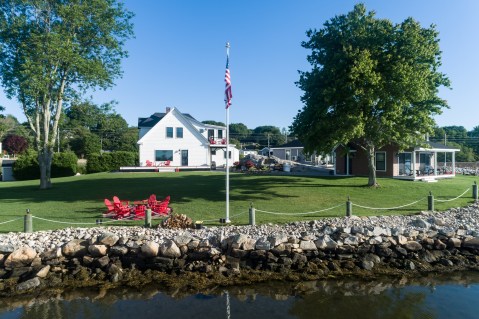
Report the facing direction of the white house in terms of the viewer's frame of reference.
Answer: facing the viewer

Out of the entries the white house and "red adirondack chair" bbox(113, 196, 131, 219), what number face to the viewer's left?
0

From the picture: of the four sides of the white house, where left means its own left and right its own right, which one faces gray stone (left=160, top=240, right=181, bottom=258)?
front

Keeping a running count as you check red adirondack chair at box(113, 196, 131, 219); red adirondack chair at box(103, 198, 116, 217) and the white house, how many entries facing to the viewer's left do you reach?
0

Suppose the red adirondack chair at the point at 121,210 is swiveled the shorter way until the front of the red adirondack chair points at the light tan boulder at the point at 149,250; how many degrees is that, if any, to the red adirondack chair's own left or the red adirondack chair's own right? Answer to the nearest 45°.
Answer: approximately 45° to the red adirondack chair's own right

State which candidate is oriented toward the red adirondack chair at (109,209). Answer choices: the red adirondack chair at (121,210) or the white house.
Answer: the white house

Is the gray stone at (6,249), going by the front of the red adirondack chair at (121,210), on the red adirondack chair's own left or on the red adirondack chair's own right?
on the red adirondack chair's own right

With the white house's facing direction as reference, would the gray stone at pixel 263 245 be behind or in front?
in front

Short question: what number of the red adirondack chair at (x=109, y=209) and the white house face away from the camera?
0

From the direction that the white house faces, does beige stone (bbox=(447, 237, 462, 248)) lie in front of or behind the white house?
in front

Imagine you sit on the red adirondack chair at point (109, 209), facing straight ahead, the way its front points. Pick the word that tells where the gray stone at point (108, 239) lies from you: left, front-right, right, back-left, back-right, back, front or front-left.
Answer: front-right

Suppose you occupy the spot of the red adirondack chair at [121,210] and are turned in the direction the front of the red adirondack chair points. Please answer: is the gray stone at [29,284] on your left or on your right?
on your right

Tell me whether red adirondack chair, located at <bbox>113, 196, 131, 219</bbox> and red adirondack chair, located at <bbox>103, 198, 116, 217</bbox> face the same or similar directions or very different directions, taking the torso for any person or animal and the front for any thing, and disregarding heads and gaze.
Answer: same or similar directions

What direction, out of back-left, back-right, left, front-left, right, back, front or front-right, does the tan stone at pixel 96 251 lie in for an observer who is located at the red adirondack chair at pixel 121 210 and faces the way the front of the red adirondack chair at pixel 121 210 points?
front-right

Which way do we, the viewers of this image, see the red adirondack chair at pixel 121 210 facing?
facing the viewer and to the right of the viewer

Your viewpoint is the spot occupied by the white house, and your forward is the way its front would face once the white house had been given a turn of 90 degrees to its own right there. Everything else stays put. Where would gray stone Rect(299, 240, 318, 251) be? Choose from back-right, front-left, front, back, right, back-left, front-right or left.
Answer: left

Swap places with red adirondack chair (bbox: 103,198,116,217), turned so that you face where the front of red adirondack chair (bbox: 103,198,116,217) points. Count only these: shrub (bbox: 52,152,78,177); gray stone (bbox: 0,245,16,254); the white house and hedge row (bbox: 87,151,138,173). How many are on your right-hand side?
1
